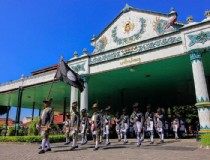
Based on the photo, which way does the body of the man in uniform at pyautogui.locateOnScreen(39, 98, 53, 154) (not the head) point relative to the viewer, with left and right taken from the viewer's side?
facing the viewer and to the left of the viewer
